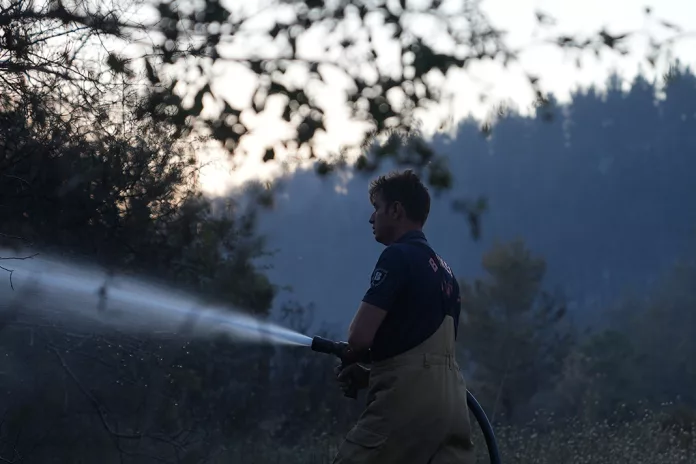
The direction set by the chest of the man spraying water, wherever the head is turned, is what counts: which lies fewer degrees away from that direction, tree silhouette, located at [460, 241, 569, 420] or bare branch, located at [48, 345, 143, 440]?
the bare branch

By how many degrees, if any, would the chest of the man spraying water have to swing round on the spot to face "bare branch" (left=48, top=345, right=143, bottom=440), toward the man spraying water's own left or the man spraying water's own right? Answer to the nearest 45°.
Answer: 0° — they already face it

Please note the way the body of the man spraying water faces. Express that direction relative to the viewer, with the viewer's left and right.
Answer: facing away from the viewer and to the left of the viewer

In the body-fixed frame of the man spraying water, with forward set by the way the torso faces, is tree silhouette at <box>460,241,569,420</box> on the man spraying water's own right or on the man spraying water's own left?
on the man spraying water's own right
